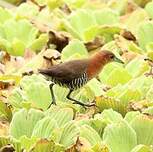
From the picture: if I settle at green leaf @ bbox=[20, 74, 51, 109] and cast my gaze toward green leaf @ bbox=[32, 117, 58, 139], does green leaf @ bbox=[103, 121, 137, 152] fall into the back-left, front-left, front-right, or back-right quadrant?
front-left

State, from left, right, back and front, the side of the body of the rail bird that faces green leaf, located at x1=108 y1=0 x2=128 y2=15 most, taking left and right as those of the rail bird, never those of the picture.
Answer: left

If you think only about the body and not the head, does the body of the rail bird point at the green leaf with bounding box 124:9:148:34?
no

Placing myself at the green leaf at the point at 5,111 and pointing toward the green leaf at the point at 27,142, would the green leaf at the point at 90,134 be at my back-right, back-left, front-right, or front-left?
front-left

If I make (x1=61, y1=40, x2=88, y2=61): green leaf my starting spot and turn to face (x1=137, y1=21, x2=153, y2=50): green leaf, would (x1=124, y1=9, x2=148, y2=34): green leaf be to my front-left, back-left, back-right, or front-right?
front-left

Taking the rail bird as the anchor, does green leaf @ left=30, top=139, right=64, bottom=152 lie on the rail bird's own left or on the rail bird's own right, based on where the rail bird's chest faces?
on the rail bird's own right

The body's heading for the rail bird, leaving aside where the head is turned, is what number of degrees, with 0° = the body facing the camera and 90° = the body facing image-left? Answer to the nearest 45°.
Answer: approximately 270°

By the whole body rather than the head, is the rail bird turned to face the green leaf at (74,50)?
no

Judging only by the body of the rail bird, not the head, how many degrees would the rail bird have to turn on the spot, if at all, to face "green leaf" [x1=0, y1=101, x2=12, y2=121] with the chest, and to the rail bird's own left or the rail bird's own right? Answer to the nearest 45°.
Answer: approximately 135° to the rail bird's own right
